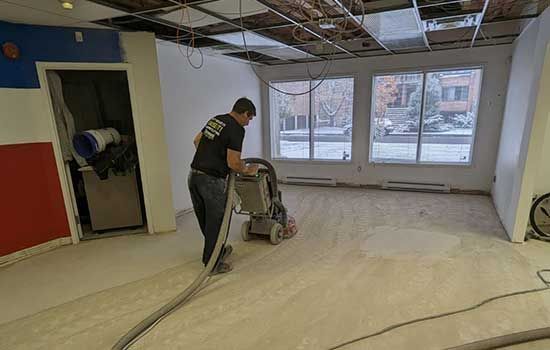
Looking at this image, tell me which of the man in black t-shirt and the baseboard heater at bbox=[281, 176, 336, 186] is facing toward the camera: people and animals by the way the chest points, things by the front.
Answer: the baseboard heater

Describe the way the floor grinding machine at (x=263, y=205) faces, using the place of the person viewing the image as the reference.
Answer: facing away from the viewer and to the right of the viewer

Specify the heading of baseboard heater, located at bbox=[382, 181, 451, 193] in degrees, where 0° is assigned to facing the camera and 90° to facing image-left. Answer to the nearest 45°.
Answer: approximately 0°

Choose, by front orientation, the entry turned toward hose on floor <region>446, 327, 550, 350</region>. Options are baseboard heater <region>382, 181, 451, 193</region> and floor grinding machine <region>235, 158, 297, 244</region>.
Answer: the baseboard heater

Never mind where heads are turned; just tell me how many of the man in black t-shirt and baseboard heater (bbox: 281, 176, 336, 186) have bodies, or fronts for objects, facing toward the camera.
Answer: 1

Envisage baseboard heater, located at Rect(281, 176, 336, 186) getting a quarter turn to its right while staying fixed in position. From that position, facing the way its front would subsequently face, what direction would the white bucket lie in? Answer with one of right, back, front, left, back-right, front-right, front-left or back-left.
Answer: front-left

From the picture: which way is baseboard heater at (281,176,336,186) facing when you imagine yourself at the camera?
facing the viewer

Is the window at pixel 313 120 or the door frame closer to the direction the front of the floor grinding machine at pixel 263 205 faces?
the window

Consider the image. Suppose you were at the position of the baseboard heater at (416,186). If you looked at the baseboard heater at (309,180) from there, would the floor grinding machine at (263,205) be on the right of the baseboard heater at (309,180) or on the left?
left

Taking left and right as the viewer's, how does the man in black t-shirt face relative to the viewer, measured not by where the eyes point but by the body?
facing away from the viewer and to the right of the viewer

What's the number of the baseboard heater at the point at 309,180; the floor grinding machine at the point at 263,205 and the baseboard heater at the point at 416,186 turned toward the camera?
2

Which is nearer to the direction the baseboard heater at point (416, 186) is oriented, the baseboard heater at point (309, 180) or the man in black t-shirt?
the man in black t-shirt

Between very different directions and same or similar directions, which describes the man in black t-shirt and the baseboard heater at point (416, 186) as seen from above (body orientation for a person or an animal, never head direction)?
very different directions

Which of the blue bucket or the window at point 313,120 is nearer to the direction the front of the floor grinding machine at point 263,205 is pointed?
the window

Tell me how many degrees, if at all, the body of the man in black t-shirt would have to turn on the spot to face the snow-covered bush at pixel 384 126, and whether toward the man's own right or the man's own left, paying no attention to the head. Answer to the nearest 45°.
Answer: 0° — they already face it
